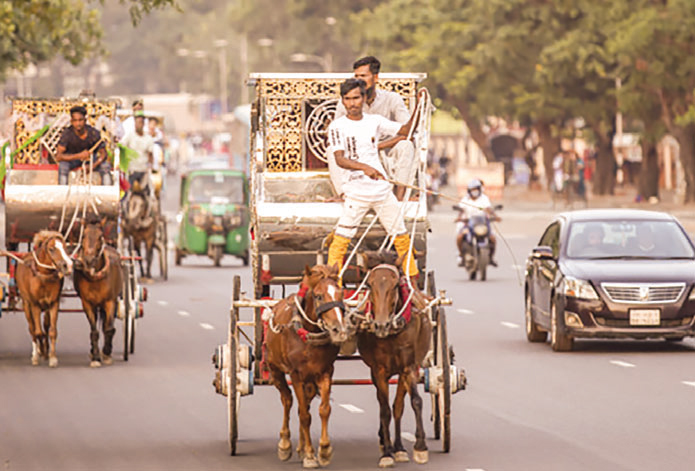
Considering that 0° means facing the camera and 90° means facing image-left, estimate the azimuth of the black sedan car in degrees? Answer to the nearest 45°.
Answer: approximately 0°

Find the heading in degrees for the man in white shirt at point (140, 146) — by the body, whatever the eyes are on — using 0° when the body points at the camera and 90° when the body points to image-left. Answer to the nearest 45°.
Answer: approximately 0°

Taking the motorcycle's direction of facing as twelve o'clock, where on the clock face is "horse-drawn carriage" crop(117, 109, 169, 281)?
The horse-drawn carriage is roughly at 3 o'clock from the motorcycle.

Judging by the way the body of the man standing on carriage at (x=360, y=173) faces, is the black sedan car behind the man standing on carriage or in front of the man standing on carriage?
behind

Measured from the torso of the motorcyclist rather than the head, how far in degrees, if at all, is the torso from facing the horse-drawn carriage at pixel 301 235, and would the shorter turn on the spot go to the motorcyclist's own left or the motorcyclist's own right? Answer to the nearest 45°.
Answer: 0° — they already face it

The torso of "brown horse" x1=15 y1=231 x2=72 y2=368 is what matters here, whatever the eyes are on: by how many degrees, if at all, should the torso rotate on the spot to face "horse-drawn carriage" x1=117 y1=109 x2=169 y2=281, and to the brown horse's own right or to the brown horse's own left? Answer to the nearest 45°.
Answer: approximately 180°

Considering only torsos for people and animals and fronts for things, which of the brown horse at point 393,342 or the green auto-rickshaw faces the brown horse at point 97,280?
the green auto-rickshaw
